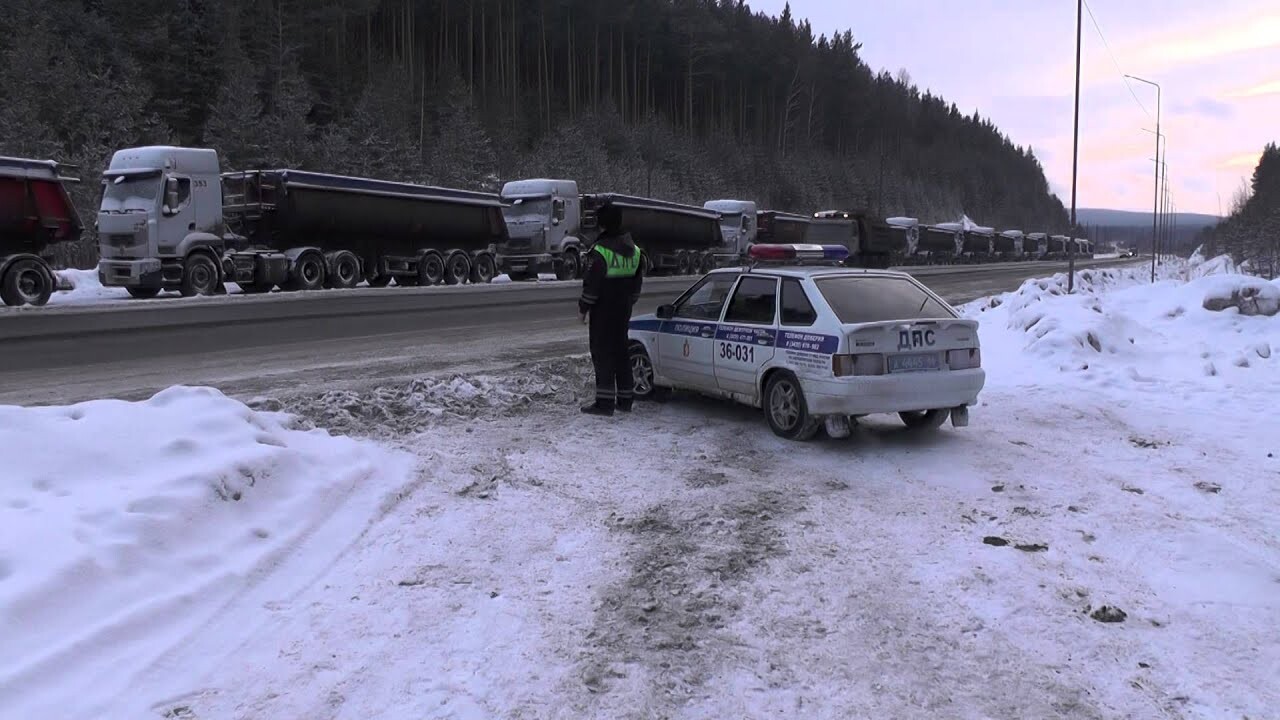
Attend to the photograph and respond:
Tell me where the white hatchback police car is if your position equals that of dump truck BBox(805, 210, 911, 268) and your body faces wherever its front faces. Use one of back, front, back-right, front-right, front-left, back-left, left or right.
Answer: front-left

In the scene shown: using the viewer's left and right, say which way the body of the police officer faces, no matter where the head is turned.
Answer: facing away from the viewer and to the left of the viewer

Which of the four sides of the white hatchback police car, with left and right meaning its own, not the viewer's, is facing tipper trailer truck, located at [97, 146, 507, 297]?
front

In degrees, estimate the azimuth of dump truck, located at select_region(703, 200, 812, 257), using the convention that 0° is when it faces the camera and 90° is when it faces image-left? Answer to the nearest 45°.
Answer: approximately 45°

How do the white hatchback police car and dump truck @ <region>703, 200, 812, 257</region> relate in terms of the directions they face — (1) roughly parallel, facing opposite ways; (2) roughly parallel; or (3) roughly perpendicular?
roughly perpendicular

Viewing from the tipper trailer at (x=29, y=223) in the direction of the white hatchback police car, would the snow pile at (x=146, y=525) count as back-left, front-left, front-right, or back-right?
front-right

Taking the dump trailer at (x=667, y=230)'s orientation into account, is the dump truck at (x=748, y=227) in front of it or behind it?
behind

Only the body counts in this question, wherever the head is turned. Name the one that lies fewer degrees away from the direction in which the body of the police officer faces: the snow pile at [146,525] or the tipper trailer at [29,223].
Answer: the tipper trailer

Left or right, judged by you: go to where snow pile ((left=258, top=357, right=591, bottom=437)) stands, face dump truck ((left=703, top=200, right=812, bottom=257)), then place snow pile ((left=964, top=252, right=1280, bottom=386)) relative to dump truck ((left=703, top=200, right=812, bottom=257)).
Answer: right

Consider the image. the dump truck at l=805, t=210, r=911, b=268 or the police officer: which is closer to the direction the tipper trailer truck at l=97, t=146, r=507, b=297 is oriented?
the police officer

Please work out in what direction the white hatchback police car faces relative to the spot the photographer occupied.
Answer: facing away from the viewer and to the left of the viewer

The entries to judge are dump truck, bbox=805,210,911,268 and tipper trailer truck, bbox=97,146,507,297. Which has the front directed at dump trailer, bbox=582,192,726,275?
dump truck, bbox=805,210,911,268

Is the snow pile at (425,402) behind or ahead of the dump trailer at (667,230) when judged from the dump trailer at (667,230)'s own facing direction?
ahead

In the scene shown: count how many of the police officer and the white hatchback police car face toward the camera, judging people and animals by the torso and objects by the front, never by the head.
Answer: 0

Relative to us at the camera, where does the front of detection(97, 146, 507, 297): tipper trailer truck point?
facing the viewer and to the left of the viewer

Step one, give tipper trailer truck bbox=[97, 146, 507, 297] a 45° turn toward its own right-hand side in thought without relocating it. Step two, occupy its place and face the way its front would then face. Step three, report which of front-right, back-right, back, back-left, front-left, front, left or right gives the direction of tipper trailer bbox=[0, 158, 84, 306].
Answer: front-left

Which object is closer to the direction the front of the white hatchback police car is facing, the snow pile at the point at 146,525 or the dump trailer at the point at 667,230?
the dump trailer

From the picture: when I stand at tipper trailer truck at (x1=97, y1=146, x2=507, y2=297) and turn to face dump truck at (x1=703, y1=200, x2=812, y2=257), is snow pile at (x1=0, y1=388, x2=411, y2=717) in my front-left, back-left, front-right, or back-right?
back-right
